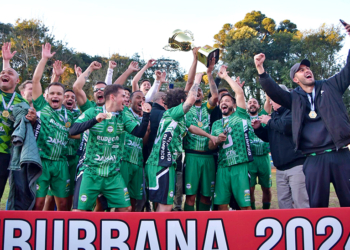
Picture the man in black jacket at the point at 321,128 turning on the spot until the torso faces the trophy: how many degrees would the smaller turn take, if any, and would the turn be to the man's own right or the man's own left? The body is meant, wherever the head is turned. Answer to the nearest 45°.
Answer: approximately 135° to the man's own right

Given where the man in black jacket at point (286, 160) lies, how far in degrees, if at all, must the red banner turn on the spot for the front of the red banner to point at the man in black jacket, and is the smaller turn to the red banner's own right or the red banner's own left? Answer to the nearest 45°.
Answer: approximately 135° to the red banner's own left

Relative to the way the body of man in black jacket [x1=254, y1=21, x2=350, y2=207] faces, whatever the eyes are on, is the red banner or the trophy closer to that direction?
the red banner

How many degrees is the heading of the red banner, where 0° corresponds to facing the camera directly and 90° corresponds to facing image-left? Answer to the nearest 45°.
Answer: approximately 0°

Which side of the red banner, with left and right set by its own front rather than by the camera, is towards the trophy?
back

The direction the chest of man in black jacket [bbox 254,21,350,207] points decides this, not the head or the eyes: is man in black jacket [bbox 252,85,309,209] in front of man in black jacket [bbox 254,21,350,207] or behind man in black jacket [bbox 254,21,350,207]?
behind

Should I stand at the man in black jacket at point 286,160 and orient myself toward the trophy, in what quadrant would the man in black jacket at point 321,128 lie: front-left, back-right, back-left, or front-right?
back-left

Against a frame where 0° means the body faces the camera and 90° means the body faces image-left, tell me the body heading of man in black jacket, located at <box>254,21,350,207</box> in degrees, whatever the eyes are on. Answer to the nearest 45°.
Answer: approximately 0°

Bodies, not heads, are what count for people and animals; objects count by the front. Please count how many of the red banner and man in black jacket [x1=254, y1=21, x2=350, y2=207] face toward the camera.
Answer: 2

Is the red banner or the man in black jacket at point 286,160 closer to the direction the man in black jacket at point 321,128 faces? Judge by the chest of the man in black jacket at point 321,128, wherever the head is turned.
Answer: the red banner
